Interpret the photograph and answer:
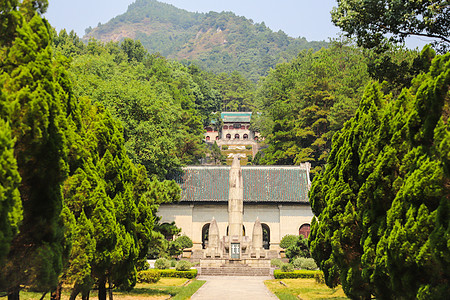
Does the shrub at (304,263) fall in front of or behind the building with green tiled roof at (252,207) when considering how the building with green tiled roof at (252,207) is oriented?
in front

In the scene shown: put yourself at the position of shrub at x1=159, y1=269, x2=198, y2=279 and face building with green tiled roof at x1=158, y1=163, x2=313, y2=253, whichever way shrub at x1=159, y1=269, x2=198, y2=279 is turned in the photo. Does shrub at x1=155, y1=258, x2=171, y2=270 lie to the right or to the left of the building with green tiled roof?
left

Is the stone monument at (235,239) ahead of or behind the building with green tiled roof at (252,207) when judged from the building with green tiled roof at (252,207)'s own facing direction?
ahead

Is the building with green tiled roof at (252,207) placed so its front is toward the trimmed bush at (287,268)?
yes

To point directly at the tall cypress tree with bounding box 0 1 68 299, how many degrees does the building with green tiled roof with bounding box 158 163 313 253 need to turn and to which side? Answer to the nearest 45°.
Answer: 0° — it already faces it

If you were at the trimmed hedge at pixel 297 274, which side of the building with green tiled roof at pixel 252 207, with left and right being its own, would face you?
front

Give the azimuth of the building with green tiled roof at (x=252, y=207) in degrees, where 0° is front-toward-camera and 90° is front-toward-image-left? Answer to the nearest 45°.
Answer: approximately 0°

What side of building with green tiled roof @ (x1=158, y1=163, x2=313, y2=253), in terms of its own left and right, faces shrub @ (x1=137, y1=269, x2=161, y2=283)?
front

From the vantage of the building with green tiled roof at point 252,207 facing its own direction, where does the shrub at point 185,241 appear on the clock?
The shrub is roughly at 2 o'clock from the building with green tiled roof.

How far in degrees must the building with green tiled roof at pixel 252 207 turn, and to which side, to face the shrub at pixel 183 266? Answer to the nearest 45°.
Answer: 0° — it already faces it
